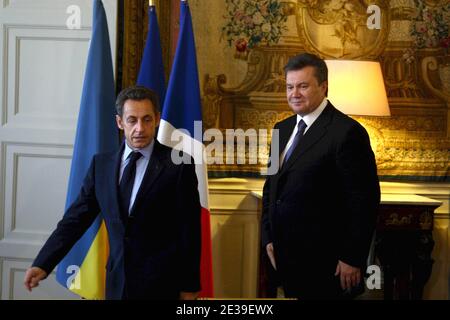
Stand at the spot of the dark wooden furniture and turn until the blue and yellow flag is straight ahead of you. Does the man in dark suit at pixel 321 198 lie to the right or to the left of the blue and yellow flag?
left

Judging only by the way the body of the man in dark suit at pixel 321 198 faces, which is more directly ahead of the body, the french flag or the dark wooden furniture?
the french flag

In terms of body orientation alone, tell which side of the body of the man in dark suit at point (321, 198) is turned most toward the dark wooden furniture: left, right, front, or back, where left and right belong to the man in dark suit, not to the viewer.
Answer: back

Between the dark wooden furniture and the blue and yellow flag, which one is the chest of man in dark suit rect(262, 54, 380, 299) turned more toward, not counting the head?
the blue and yellow flag

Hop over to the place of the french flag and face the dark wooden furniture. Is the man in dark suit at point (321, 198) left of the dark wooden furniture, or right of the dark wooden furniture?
right

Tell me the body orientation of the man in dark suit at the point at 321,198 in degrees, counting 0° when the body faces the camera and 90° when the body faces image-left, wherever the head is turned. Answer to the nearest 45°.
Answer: approximately 45°

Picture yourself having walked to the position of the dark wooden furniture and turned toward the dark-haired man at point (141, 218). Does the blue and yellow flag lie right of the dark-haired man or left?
right

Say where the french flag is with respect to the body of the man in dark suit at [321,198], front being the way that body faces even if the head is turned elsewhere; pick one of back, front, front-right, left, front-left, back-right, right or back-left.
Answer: right

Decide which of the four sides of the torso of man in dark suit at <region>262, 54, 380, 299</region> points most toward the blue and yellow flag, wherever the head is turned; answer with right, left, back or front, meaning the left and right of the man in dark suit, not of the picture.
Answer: right
